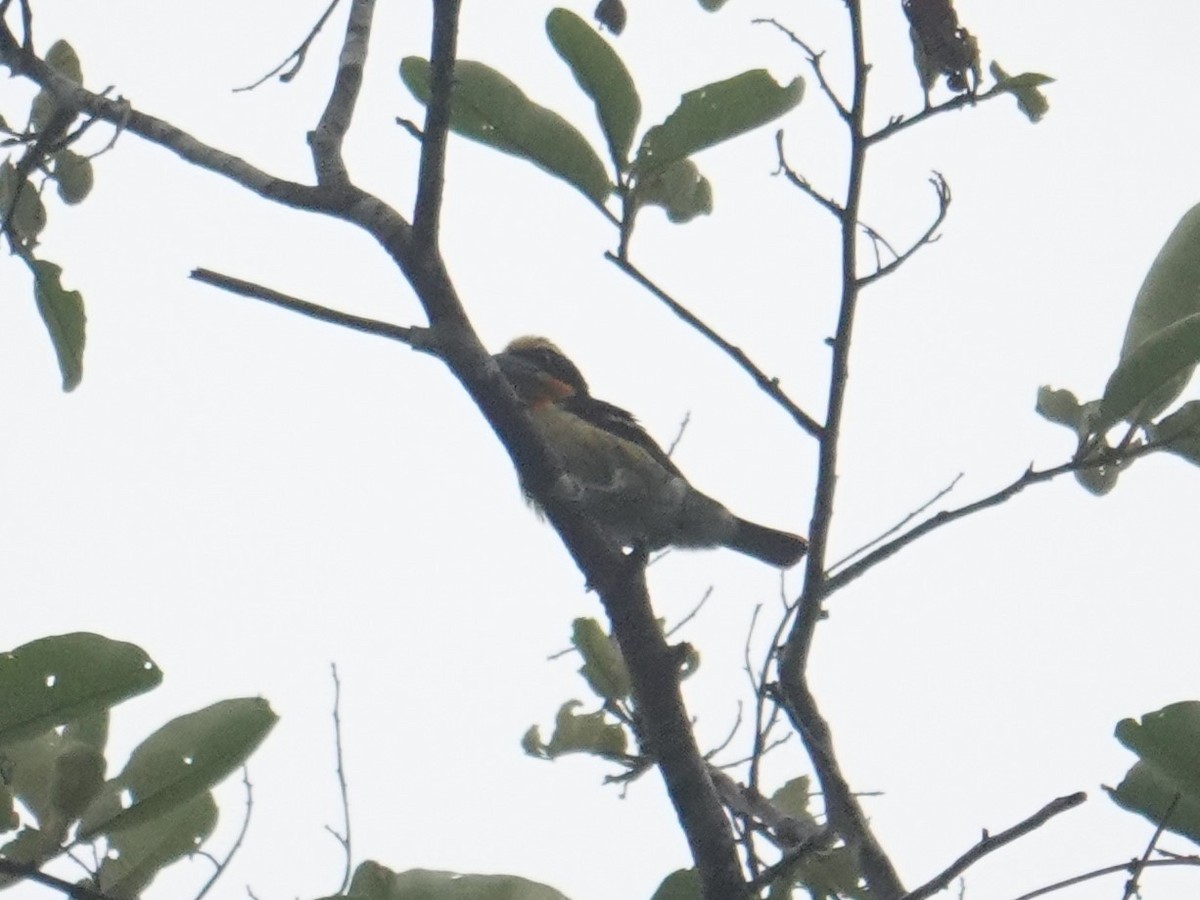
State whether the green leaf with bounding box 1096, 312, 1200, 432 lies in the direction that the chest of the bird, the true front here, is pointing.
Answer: no

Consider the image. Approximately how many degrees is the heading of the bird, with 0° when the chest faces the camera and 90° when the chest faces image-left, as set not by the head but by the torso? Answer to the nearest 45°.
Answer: approximately 90°

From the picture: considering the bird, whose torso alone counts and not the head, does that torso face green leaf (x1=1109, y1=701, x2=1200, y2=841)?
no

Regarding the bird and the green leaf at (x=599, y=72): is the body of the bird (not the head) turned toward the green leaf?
no
